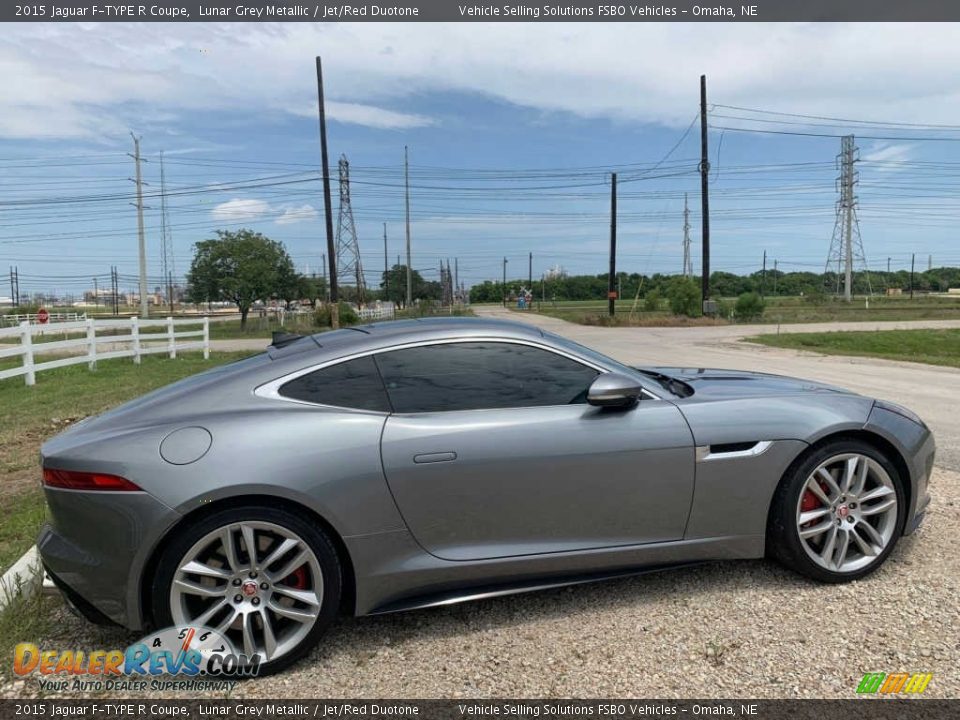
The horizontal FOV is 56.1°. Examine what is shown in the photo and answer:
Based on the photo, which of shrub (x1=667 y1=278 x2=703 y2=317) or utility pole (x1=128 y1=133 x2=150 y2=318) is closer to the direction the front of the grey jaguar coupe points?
the shrub

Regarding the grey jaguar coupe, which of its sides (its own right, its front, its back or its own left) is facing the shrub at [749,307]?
left

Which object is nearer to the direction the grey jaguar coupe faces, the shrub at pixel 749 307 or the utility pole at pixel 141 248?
the shrub

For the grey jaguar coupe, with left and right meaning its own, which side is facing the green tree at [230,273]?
left

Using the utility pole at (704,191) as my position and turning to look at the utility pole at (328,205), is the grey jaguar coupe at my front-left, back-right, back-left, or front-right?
front-left

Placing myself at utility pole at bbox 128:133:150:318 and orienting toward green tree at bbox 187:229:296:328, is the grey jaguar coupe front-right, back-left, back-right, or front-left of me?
front-right

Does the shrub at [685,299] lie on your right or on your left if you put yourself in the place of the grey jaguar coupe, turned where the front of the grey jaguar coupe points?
on your left

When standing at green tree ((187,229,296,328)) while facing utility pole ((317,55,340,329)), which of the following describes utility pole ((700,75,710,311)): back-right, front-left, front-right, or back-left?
front-left

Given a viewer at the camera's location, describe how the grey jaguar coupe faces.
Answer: facing to the right of the viewer

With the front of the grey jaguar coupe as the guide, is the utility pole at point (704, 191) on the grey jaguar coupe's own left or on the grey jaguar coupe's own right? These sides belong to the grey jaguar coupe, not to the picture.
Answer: on the grey jaguar coupe's own left

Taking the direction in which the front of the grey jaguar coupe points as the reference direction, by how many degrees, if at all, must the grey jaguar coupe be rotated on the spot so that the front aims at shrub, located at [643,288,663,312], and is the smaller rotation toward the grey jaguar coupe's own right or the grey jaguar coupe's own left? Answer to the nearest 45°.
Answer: approximately 90° to the grey jaguar coupe's own left
